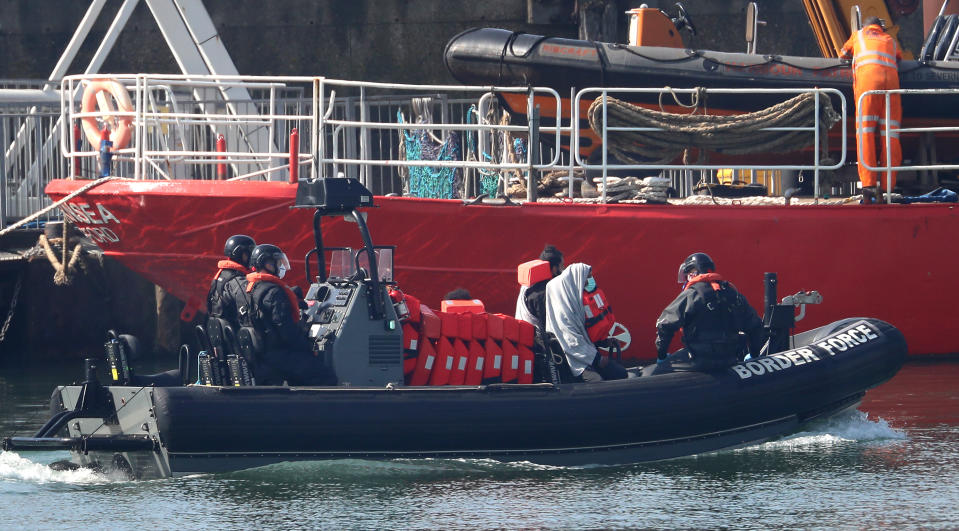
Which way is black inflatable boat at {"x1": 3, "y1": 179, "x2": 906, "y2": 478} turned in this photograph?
to the viewer's right

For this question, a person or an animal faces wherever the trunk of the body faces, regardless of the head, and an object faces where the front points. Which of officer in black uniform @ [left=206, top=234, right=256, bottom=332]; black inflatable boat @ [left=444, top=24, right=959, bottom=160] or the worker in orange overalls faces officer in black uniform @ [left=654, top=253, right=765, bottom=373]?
officer in black uniform @ [left=206, top=234, right=256, bottom=332]

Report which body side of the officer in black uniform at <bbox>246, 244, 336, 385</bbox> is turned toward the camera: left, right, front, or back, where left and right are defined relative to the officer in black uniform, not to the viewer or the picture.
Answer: right

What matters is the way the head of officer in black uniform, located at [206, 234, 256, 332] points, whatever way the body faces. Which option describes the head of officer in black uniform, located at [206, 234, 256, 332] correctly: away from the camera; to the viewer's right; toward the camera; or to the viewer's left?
to the viewer's right

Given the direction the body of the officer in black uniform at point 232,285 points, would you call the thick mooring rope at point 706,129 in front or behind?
in front

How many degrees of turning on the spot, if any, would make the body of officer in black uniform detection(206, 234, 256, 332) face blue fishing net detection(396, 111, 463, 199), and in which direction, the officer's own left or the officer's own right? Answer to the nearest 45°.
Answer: approximately 45° to the officer's own left

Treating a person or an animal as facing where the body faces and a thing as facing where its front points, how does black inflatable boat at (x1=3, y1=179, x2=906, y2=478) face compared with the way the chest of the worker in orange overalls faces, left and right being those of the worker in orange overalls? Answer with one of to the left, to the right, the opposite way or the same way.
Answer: to the right

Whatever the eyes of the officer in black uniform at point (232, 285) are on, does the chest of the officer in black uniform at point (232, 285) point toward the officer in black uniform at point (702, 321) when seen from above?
yes

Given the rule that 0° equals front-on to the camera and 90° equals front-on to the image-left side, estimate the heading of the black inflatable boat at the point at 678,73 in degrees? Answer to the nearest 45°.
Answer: approximately 90°

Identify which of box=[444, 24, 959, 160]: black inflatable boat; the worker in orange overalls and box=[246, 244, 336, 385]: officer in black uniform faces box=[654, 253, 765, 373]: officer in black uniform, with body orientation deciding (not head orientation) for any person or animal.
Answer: box=[246, 244, 336, 385]: officer in black uniform

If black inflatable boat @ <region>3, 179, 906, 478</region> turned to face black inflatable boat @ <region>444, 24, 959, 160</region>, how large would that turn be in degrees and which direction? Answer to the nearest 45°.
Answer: approximately 45° to its left

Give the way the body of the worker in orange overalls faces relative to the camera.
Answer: away from the camera

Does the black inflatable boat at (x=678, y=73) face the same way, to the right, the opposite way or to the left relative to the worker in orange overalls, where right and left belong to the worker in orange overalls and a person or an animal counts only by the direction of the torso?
to the left

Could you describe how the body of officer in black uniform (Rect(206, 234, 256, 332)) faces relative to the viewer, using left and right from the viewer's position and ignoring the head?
facing to the right of the viewer

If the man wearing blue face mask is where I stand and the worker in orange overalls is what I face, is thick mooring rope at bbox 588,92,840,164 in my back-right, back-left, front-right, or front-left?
front-left

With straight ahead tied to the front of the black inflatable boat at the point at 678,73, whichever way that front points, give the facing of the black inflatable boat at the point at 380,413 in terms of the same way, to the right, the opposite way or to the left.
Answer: the opposite way
